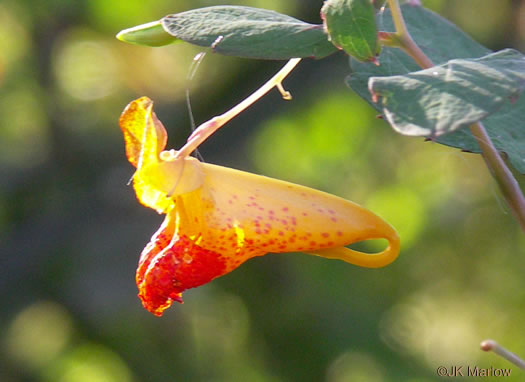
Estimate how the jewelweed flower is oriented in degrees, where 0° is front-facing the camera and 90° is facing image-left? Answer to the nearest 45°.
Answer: approximately 90°
